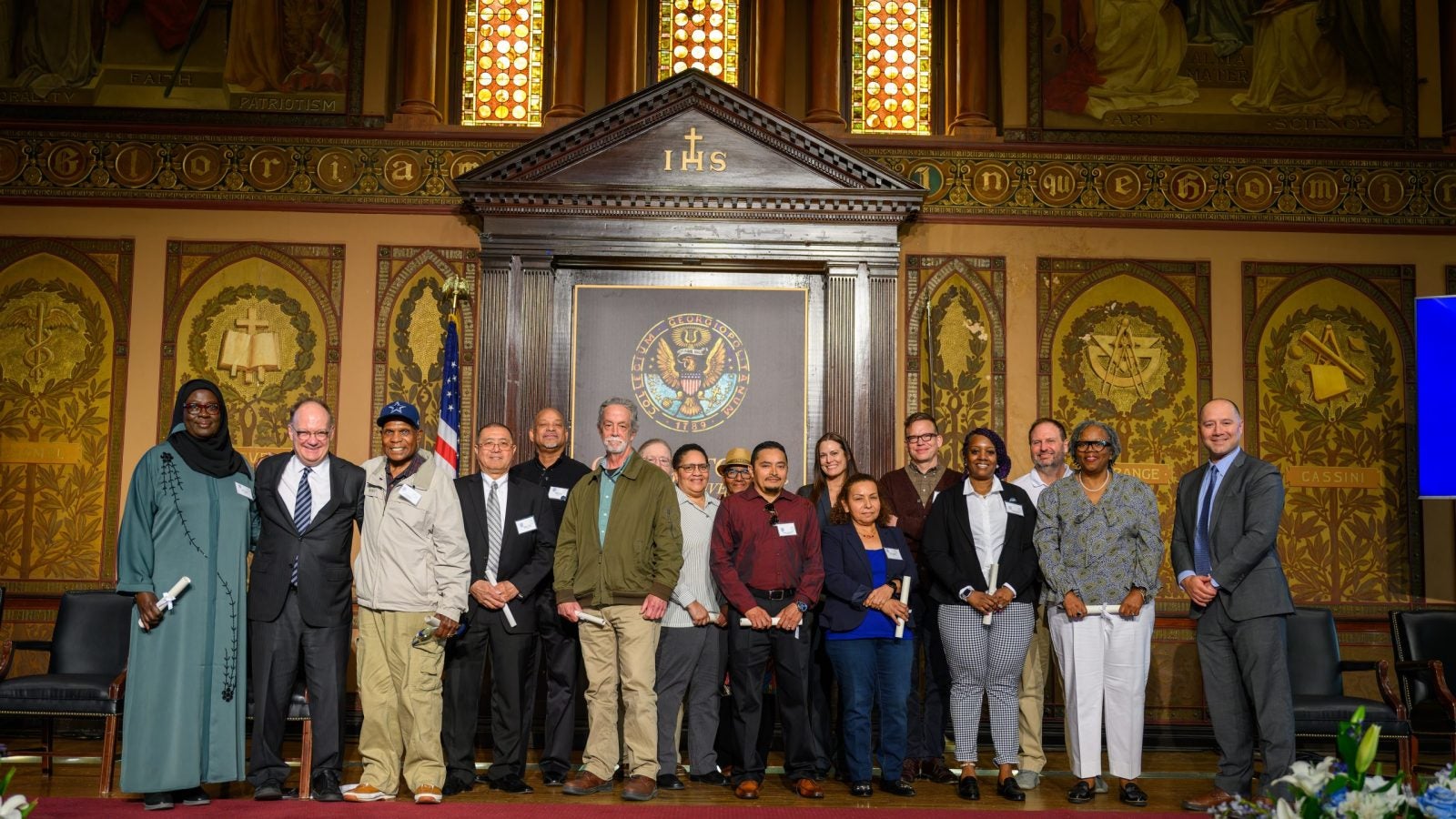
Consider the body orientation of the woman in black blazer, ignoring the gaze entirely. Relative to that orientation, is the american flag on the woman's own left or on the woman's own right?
on the woman's own right

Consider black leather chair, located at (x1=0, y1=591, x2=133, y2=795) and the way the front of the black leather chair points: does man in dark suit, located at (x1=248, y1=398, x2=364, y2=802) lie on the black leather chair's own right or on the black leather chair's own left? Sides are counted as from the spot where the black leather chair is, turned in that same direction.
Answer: on the black leather chair's own left

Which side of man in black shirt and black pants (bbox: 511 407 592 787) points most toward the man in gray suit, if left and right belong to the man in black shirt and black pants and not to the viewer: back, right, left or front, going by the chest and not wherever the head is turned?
left

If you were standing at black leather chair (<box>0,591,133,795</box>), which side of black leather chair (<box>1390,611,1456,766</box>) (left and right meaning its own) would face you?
right

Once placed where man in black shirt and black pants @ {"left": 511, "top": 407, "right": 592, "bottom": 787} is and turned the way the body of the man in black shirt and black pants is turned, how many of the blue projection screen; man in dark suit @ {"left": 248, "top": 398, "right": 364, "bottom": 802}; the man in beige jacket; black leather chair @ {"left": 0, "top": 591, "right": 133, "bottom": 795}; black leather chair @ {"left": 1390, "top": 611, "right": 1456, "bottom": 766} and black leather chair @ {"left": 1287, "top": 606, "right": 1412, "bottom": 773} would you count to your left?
3

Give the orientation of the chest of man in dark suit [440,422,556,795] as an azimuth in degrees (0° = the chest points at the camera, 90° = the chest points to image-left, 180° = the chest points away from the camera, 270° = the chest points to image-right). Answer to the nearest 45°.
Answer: approximately 0°

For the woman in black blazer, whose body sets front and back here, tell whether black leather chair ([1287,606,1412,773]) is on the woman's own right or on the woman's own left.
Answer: on the woman's own left
